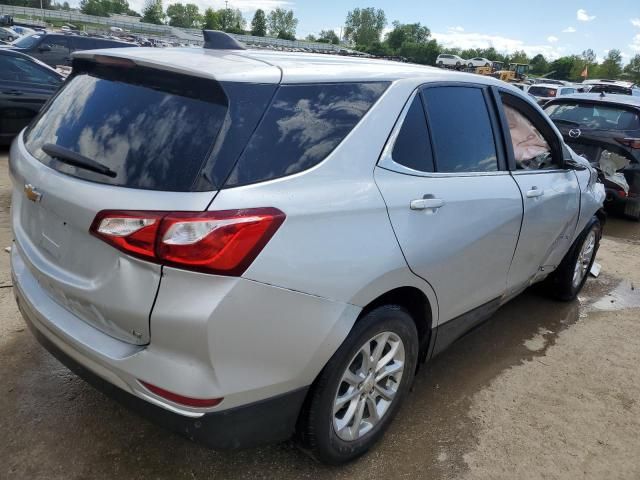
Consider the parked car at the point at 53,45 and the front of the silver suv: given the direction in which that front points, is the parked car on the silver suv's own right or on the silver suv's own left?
on the silver suv's own left

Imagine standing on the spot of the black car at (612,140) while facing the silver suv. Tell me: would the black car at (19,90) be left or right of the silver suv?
right

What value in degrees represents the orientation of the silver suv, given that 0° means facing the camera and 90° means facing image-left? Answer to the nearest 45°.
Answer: approximately 225°

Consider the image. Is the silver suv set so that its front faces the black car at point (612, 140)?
yes

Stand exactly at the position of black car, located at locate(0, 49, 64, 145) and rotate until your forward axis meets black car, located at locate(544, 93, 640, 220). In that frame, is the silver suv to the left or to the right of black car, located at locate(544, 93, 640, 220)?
right

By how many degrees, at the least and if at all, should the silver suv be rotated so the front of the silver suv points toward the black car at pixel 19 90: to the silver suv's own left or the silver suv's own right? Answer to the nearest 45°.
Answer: approximately 90° to the silver suv's own left
